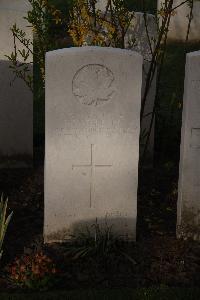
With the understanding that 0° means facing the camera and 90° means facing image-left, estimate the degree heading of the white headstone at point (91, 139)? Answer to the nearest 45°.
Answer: approximately 0°

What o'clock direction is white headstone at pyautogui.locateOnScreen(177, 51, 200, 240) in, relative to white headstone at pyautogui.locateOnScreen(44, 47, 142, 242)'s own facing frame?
white headstone at pyautogui.locateOnScreen(177, 51, 200, 240) is roughly at 9 o'clock from white headstone at pyautogui.locateOnScreen(44, 47, 142, 242).

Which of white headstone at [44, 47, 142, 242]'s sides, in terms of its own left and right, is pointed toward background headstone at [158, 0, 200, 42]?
back
